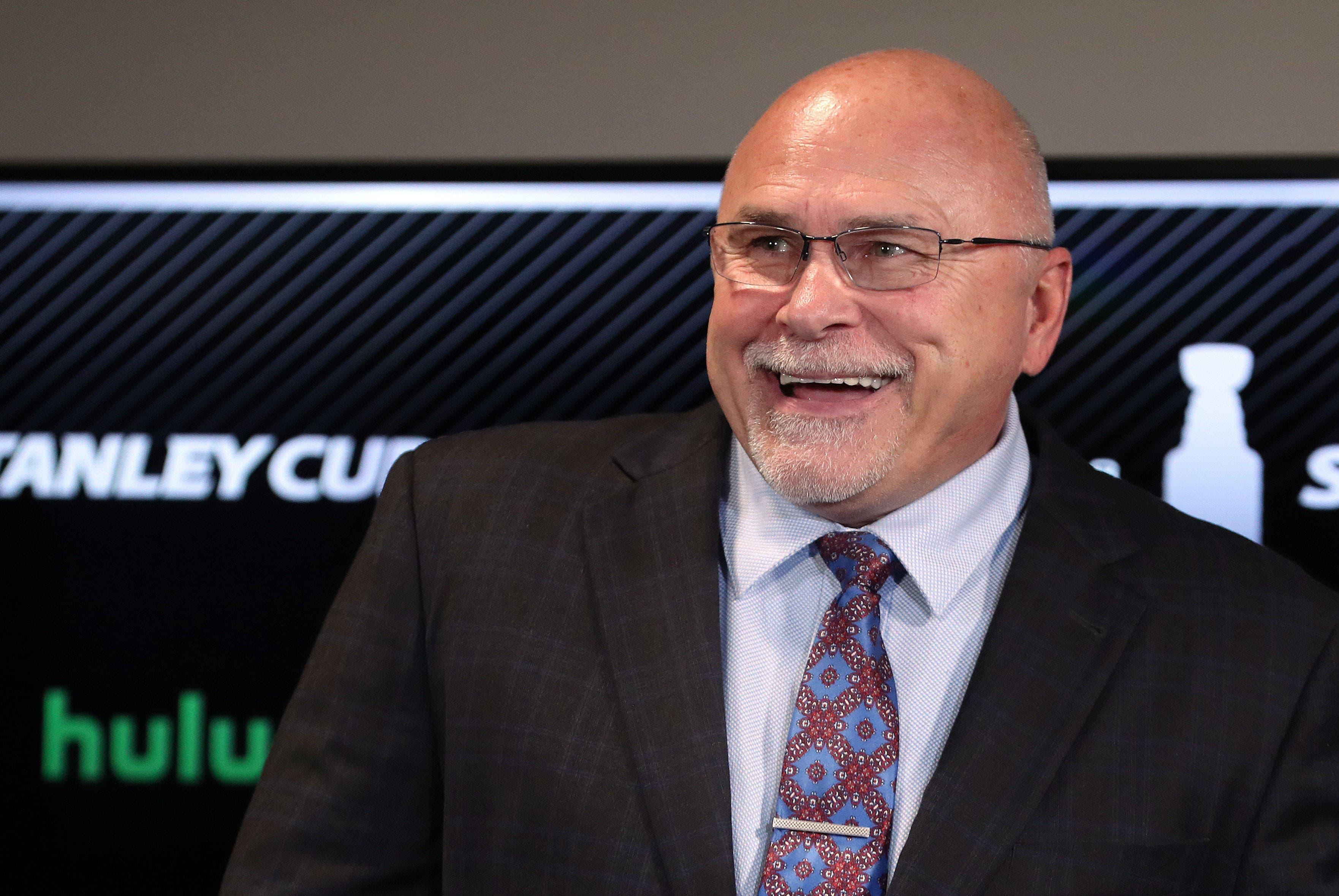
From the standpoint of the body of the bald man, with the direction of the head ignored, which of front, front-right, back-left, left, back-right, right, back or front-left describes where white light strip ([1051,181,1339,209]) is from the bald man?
back-left

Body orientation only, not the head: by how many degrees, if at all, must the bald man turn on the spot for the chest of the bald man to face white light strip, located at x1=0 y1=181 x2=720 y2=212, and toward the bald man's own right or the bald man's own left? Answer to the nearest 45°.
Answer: approximately 135° to the bald man's own right

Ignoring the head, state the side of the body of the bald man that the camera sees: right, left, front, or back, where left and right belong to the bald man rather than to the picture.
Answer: front
